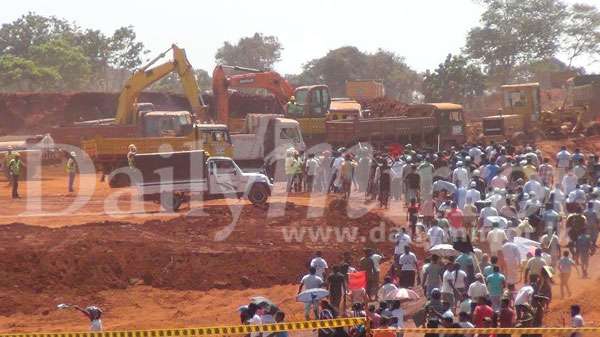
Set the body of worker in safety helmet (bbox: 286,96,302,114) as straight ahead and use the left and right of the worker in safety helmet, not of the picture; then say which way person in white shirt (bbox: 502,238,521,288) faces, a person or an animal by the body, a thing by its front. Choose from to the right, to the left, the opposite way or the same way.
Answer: the opposite way

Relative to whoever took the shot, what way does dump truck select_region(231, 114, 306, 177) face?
facing to the right of the viewer

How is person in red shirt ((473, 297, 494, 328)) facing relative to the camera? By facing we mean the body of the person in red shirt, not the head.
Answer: away from the camera

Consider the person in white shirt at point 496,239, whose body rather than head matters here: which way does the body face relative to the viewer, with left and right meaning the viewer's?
facing away from the viewer

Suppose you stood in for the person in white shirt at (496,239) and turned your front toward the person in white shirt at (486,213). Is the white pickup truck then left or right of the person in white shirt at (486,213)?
left

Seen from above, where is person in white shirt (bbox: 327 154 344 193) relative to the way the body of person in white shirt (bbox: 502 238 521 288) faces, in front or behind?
in front

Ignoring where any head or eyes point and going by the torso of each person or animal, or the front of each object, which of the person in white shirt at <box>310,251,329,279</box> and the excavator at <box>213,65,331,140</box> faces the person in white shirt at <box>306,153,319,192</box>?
the person in white shirt at <box>310,251,329,279</box>

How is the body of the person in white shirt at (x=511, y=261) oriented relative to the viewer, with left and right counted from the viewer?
facing away from the viewer

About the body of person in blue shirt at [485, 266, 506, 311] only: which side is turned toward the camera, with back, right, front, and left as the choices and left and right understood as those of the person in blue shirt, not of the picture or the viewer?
back

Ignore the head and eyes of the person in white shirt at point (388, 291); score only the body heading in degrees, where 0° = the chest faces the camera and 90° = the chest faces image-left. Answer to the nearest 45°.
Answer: approximately 180°

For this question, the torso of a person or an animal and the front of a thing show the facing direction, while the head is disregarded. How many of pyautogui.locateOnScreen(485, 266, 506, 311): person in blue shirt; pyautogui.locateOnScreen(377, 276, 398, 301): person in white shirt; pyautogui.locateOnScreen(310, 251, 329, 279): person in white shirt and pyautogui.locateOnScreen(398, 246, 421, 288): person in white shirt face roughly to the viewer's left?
0

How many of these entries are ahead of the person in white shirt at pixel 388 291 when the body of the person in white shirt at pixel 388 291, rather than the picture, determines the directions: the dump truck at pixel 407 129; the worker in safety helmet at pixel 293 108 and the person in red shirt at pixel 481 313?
2
